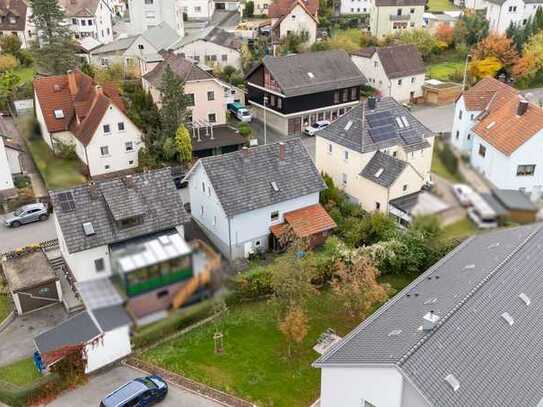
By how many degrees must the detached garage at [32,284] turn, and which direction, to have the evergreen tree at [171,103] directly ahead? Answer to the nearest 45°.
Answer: approximately 135° to its left

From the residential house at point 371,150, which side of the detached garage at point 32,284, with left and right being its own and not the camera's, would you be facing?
left

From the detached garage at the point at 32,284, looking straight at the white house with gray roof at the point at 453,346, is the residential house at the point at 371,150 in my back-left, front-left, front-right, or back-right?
front-left

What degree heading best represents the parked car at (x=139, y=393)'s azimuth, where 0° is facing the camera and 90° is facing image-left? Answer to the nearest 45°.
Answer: approximately 225°

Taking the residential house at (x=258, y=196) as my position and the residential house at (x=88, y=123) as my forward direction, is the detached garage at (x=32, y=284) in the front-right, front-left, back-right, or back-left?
front-left

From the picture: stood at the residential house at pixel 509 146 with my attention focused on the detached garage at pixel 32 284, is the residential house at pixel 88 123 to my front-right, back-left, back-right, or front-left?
front-right

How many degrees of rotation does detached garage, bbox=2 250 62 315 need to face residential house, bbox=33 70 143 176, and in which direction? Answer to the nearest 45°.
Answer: approximately 135° to its left

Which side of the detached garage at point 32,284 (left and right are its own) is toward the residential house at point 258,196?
left

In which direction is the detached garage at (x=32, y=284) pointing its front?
toward the camera

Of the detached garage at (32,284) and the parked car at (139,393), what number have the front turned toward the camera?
1

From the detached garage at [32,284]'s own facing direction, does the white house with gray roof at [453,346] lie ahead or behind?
ahead
